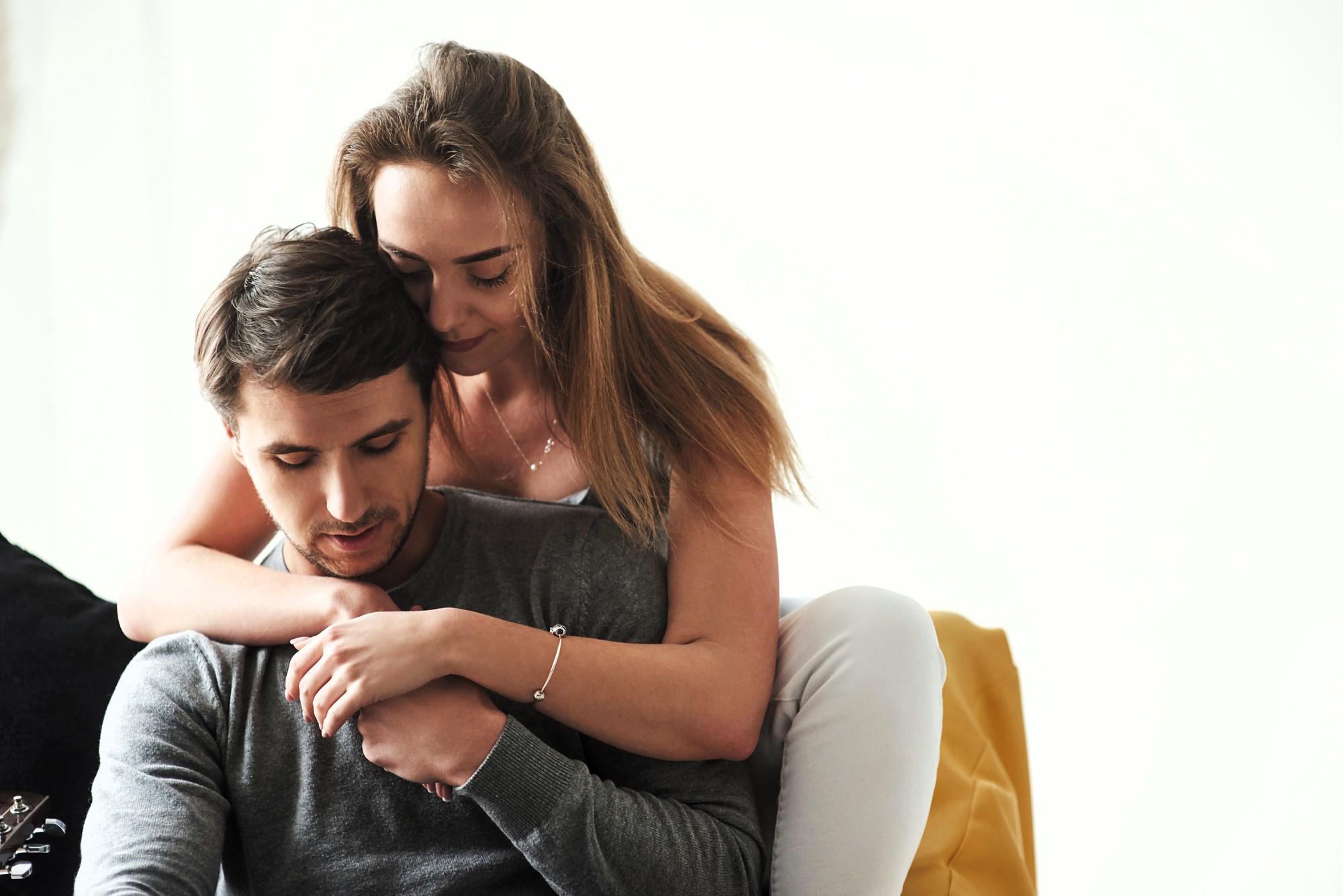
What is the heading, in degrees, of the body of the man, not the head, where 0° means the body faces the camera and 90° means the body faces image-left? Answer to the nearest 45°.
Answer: approximately 0°

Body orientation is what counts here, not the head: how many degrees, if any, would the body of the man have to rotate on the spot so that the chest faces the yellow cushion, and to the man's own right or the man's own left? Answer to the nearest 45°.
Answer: approximately 90° to the man's own left
